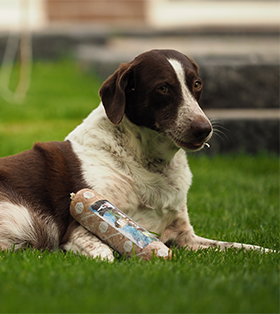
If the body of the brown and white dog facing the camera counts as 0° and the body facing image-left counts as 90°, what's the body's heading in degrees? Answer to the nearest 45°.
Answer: approximately 315°
